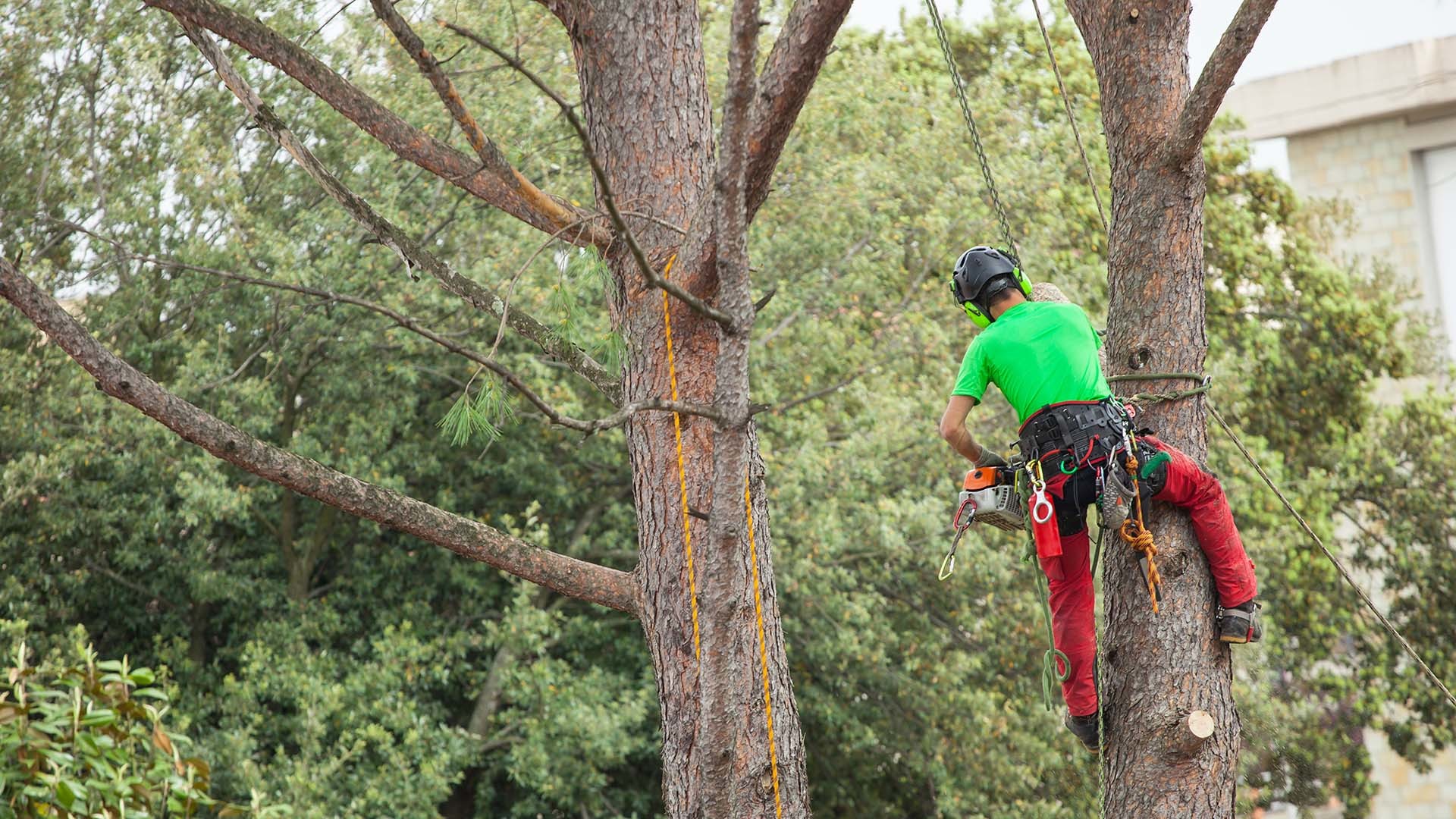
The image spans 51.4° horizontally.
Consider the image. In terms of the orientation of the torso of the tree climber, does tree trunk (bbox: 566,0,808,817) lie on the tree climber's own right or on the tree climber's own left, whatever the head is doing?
on the tree climber's own left

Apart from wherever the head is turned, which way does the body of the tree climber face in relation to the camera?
away from the camera

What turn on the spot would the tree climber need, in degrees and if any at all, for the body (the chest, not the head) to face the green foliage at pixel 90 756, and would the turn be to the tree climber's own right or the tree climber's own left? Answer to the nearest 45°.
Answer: approximately 90° to the tree climber's own left
